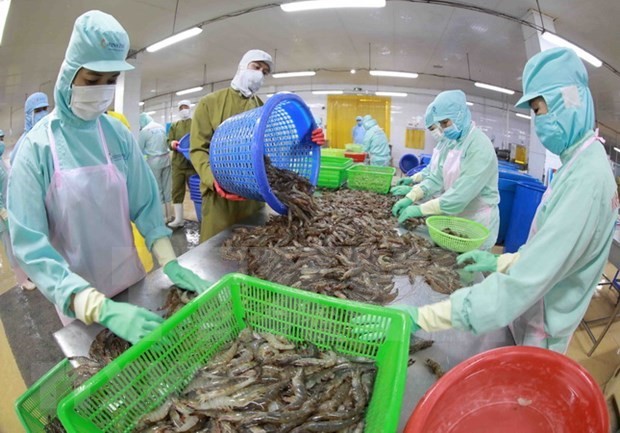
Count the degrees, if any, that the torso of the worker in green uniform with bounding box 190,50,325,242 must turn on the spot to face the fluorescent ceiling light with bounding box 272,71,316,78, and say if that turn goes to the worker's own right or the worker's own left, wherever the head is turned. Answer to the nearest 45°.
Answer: approximately 135° to the worker's own left

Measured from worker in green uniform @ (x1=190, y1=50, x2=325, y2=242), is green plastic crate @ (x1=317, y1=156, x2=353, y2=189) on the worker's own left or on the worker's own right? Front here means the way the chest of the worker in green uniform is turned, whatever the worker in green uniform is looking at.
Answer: on the worker's own left

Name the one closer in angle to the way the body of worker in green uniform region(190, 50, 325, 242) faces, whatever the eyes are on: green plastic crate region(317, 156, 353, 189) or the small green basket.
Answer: the small green basket

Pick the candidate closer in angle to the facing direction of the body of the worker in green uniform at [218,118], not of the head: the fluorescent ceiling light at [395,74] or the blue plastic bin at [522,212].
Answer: the blue plastic bin

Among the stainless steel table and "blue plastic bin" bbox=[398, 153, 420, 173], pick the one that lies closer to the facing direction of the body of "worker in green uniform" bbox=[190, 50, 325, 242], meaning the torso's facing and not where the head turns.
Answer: the stainless steel table

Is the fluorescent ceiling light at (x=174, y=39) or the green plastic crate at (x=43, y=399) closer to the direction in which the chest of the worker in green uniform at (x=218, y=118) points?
the green plastic crate

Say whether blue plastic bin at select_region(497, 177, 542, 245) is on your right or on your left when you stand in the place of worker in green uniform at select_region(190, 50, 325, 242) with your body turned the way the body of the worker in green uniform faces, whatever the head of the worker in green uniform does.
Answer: on your left

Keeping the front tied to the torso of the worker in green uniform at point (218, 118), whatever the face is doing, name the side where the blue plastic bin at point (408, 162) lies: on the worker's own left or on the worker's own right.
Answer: on the worker's own left

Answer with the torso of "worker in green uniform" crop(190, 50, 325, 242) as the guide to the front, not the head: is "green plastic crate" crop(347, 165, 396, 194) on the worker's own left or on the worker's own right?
on the worker's own left

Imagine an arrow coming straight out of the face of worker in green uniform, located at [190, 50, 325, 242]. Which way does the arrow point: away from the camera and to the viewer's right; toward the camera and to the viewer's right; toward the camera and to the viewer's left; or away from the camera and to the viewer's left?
toward the camera and to the viewer's right
